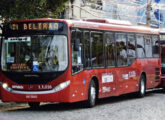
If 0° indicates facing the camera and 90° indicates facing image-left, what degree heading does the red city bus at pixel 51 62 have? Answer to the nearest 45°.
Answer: approximately 45°

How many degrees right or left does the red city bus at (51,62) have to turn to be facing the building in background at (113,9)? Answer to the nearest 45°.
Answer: approximately 135° to its right
